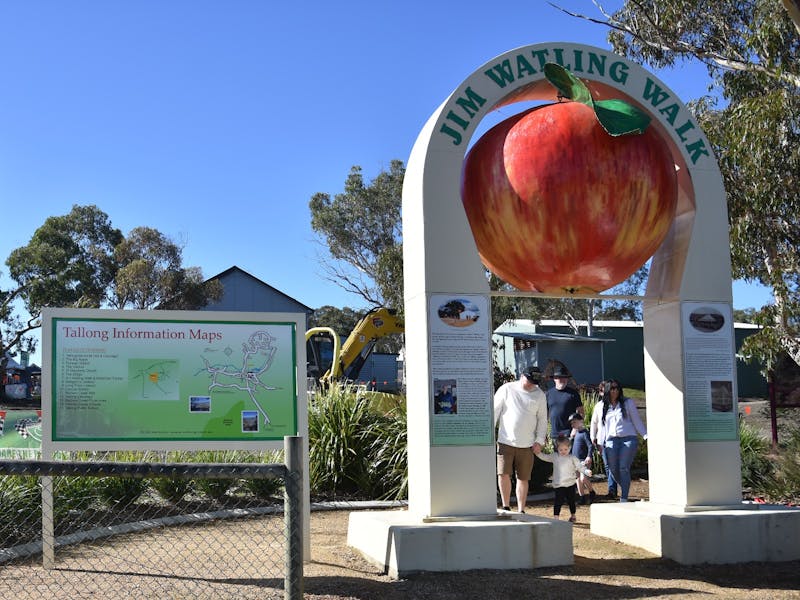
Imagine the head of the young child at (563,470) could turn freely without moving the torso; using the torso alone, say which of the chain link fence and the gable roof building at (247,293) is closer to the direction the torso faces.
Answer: the chain link fence

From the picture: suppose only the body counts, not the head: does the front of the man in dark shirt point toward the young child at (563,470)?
yes

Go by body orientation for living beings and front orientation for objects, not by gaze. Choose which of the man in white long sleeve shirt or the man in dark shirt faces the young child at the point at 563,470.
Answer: the man in dark shirt

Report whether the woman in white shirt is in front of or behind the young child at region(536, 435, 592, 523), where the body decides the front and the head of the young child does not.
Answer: behind

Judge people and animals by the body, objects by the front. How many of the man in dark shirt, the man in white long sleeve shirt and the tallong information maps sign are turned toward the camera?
3

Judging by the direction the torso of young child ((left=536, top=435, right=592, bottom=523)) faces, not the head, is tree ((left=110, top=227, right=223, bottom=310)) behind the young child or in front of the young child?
behind

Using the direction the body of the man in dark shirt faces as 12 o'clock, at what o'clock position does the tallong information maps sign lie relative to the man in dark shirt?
The tallong information maps sign is roughly at 1 o'clock from the man in dark shirt.

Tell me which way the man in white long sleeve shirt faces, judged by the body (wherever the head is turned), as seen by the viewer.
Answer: toward the camera

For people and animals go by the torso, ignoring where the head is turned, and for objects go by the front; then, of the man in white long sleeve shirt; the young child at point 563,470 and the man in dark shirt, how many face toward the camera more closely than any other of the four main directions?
3

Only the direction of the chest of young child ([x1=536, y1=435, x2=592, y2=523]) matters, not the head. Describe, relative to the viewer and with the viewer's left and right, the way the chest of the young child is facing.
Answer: facing the viewer

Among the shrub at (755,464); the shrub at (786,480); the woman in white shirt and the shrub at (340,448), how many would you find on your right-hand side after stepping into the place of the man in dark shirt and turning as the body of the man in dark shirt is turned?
1

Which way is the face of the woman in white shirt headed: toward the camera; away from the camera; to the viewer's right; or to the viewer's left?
toward the camera

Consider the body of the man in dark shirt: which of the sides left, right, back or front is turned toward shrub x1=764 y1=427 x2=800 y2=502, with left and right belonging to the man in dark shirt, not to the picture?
left

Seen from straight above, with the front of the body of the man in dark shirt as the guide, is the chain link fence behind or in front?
in front

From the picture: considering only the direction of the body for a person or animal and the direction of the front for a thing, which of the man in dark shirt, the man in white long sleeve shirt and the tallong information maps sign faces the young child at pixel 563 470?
the man in dark shirt
